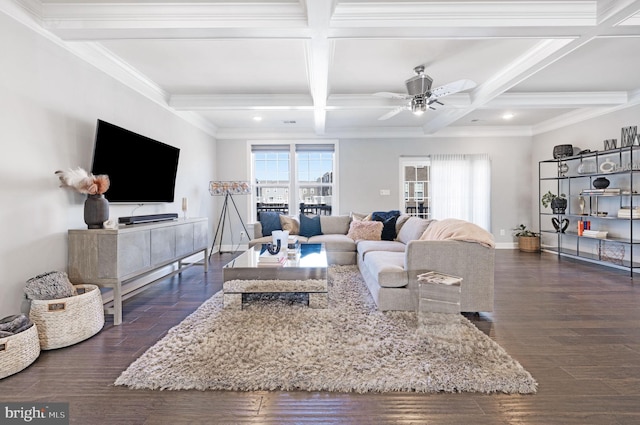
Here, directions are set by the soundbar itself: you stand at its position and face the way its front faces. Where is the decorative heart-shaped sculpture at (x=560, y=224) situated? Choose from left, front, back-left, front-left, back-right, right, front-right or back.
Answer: front-left

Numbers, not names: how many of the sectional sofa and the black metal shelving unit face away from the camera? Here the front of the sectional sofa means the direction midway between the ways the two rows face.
0

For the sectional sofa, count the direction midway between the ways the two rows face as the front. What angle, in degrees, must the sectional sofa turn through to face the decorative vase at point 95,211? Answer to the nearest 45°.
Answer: approximately 45° to its right

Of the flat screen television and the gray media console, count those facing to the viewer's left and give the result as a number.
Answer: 0

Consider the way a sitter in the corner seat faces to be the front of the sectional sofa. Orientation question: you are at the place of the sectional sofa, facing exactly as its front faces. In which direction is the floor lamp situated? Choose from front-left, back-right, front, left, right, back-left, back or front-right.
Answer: right

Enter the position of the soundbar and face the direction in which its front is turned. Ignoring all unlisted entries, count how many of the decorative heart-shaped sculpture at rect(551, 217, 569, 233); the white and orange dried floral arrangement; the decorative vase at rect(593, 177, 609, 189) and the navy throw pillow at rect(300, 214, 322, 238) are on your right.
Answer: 1

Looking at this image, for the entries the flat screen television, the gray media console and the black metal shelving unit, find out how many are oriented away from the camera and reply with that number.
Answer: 0

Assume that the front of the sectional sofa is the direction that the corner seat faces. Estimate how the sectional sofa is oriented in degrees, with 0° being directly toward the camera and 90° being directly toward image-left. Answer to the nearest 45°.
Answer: approximately 45°

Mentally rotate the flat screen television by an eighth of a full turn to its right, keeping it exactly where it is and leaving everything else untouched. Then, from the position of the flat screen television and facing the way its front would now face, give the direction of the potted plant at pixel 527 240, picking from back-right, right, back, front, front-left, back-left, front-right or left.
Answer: left

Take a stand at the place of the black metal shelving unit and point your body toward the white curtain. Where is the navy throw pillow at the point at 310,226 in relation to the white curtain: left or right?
left

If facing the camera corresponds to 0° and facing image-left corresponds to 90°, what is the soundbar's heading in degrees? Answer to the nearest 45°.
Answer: approximately 315°

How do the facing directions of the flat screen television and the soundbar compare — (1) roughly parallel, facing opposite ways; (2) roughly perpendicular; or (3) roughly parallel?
roughly parallel

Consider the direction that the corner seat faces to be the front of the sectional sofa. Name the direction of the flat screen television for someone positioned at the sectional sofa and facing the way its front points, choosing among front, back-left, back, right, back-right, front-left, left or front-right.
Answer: front-right

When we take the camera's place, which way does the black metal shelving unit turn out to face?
facing the viewer and to the left of the viewer

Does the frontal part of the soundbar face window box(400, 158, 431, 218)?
no

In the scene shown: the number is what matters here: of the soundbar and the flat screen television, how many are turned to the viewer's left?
0

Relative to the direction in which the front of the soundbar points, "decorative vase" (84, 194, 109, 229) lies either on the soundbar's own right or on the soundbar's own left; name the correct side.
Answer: on the soundbar's own right

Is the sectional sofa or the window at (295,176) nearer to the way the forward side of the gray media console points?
the sectional sofa

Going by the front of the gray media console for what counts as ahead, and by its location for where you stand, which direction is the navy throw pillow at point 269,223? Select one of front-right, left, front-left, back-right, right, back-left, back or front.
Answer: left
